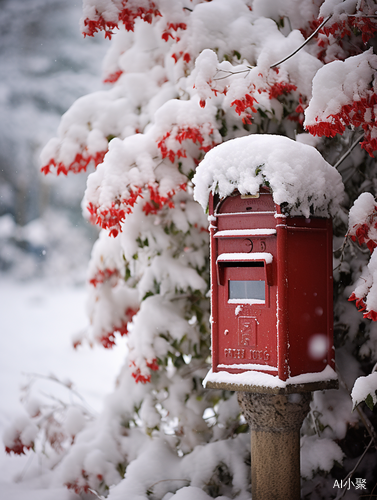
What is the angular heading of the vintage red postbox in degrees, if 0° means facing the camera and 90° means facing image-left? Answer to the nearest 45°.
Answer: approximately 45°

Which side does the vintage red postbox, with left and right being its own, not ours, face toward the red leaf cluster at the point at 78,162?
right
